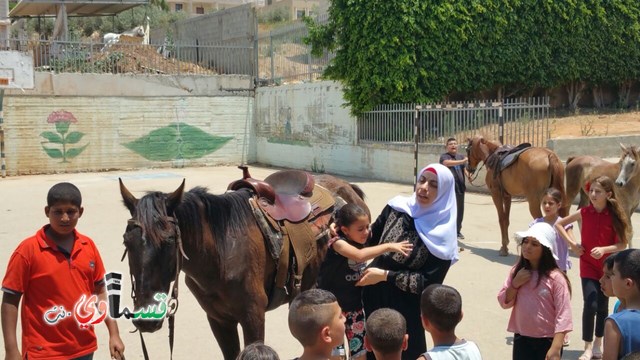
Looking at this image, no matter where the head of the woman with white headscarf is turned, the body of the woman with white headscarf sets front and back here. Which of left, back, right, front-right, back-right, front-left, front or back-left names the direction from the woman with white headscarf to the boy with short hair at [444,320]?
front-left

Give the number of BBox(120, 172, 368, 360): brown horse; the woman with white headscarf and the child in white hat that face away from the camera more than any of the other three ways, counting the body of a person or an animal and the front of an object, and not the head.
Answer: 0

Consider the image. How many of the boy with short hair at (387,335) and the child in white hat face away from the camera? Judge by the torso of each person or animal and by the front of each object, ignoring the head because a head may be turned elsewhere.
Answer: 1

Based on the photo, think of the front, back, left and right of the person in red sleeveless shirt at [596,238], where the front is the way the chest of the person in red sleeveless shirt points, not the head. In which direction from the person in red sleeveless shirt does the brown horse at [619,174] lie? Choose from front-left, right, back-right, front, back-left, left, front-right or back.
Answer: back-right

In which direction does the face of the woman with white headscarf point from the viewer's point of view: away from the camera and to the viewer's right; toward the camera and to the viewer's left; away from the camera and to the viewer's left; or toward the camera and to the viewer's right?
toward the camera and to the viewer's left

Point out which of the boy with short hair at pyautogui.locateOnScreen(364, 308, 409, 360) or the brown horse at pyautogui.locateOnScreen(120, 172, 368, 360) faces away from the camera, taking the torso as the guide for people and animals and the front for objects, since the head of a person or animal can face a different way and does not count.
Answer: the boy with short hair

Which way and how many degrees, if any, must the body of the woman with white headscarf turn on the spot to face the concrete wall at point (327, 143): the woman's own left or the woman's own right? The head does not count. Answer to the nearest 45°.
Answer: approximately 135° to the woman's own right

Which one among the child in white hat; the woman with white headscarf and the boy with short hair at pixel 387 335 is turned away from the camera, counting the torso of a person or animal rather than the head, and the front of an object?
the boy with short hair

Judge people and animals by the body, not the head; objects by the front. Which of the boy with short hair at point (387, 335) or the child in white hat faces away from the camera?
the boy with short hair

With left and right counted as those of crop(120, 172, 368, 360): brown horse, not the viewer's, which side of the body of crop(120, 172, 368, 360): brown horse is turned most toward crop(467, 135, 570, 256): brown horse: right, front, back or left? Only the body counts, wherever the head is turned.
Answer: back

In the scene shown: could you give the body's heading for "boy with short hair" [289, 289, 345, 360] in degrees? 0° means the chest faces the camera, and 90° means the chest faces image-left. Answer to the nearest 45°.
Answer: approximately 225°

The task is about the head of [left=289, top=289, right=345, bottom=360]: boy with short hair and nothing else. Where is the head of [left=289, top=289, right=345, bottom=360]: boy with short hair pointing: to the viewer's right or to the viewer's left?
to the viewer's right

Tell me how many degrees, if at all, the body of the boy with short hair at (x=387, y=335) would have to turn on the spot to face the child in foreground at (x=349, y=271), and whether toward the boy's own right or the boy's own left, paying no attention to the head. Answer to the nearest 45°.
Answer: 0° — they already face them

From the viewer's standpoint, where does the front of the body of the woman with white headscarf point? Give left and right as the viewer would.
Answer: facing the viewer and to the left of the viewer

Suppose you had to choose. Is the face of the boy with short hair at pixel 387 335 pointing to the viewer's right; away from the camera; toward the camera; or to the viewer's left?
away from the camera

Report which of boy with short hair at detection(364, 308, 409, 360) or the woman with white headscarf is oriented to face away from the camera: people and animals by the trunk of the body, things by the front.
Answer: the boy with short hair
